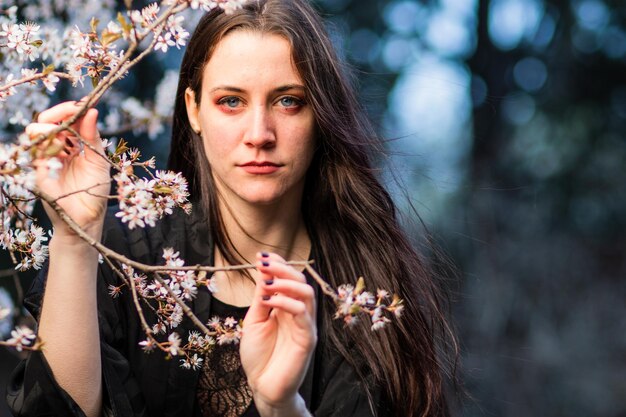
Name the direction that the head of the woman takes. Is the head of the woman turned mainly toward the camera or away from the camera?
toward the camera

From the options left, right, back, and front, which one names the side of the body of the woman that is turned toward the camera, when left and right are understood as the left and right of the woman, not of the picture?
front
